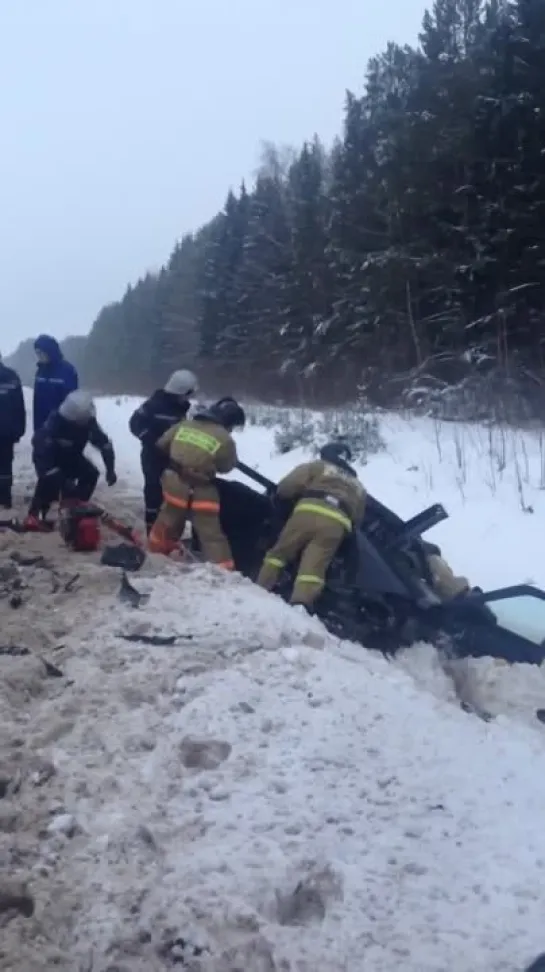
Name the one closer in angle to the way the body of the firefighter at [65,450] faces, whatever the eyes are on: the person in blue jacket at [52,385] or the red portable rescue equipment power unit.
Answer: the red portable rescue equipment power unit

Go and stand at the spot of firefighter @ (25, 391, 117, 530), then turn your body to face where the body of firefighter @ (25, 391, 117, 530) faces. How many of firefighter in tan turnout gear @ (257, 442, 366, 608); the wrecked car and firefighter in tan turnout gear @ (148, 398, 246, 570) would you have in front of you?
3

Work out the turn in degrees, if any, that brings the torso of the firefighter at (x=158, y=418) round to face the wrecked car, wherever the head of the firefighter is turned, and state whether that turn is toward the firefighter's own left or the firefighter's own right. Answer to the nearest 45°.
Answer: approximately 45° to the firefighter's own right

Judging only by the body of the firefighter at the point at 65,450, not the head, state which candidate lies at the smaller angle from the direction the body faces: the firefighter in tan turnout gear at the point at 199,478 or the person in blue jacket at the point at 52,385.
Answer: the firefighter in tan turnout gear

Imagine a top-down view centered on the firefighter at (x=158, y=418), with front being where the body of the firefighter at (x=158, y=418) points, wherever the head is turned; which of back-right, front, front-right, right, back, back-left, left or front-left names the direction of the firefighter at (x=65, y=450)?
back

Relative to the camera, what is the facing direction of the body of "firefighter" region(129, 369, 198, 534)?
to the viewer's right

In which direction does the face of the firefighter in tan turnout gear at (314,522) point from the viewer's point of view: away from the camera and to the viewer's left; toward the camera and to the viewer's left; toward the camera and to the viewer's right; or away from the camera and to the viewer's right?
away from the camera and to the viewer's right

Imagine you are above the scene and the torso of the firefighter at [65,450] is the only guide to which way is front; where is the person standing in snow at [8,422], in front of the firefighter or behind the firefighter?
behind

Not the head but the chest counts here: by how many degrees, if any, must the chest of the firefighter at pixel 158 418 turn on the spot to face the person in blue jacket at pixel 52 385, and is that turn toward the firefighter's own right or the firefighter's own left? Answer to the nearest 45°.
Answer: approximately 135° to the firefighter's own left

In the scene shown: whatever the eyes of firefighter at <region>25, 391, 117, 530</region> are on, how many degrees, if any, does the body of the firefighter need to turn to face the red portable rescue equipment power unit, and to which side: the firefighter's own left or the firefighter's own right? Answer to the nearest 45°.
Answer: approximately 45° to the firefighter's own right

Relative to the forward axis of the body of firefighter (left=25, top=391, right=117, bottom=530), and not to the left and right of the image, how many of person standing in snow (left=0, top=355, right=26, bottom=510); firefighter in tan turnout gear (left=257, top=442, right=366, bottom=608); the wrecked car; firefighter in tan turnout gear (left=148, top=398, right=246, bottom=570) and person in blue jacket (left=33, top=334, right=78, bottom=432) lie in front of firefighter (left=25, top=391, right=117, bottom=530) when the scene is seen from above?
3
